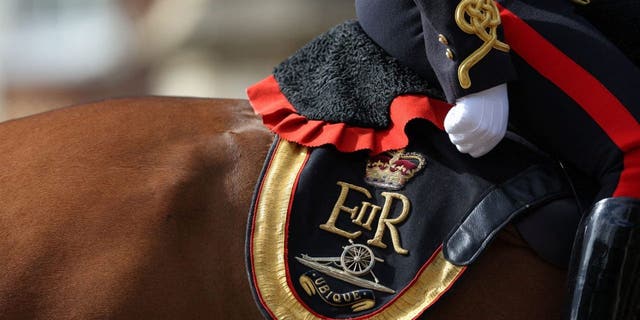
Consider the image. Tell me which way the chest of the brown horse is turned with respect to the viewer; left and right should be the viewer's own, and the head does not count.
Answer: facing to the right of the viewer
